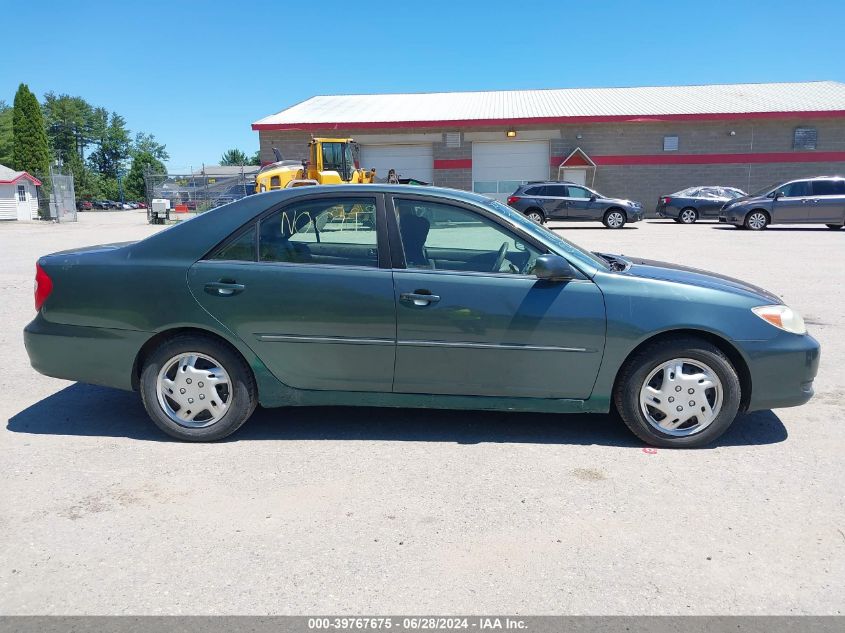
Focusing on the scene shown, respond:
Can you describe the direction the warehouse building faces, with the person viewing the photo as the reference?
facing the viewer

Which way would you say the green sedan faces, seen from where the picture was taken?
facing to the right of the viewer

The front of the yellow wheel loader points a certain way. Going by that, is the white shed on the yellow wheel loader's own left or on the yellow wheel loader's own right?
on the yellow wheel loader's own left

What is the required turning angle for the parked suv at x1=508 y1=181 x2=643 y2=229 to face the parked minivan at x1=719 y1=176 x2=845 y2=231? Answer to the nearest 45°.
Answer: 0° — it already faces it

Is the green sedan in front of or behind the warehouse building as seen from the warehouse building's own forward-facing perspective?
in front

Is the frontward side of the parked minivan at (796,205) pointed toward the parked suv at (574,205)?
yes

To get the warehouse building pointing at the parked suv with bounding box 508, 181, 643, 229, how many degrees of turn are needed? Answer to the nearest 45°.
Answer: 0° — it already faces it

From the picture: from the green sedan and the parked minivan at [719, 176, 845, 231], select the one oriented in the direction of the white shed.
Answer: the parked minivan

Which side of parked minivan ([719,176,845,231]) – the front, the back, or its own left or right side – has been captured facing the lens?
left

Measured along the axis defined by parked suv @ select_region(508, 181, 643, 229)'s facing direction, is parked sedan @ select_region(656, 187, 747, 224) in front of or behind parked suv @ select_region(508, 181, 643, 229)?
in front

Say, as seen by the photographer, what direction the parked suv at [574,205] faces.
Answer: facing to the right of the viewer
